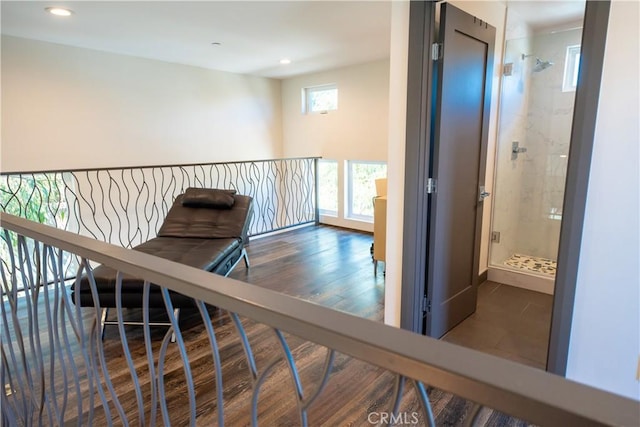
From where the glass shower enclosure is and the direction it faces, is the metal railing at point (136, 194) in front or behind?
in front

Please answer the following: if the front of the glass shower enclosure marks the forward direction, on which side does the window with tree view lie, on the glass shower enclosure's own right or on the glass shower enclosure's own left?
on the glass shower enclosure's own right

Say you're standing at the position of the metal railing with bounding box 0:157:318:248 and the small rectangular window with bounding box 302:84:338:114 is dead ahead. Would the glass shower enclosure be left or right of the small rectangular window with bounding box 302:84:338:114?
right

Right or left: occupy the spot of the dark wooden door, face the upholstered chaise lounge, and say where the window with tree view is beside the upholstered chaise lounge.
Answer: right

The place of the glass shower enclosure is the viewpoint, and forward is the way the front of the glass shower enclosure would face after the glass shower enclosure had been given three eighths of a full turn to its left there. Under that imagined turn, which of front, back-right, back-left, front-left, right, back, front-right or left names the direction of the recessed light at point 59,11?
back-right

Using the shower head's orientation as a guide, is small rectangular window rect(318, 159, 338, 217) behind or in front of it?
behind

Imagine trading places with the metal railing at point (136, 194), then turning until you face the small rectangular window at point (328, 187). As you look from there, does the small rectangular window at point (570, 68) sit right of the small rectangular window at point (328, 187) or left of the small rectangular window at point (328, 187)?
right

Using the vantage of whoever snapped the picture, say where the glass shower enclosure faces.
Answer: facing the viewer and to the left of the viewer

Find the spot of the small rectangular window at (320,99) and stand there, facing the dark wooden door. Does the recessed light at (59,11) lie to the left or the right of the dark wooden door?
right

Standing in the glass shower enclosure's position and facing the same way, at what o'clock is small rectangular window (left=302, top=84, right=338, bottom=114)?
The small rectangular window is roughly at 2 o'clock from the glass shower enclosure.
